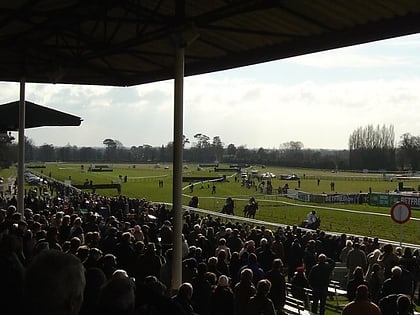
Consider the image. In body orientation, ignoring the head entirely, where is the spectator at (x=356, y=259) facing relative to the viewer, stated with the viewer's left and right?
facing away from the viewer

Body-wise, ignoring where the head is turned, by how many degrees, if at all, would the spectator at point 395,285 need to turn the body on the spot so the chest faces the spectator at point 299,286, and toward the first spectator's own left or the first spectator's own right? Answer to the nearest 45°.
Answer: approximately 45° to the first spectator's own left

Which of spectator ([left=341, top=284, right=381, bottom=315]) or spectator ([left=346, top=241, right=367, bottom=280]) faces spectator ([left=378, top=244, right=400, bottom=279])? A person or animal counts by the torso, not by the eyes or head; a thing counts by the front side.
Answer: spectator ([left=341, top=284, right=381, bottom=315])

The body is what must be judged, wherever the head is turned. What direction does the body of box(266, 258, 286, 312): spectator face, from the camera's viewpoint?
away from the camera

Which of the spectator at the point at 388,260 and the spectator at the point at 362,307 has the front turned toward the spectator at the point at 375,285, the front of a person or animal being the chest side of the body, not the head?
the spectator at the point at 362,307

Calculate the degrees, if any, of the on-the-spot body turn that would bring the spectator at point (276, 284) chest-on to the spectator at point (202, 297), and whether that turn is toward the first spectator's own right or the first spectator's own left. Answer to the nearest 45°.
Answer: approximately 135° to the first spectator's own left

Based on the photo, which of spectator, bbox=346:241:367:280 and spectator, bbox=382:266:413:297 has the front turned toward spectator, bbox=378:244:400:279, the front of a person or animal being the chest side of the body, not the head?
spectator, bbox=382:266:413:297

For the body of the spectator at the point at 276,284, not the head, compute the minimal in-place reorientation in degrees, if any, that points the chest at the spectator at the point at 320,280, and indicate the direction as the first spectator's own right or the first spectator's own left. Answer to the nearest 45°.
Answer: approximately 45° to the first spectator's own right

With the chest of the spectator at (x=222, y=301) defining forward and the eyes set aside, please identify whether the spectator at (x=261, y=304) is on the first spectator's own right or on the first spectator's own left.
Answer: on the first spectator's own right

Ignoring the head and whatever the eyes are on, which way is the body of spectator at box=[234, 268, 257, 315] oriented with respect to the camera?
away from the camera

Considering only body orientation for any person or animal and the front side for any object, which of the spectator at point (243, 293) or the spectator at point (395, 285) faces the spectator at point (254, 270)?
the spectator at point (243, 293)

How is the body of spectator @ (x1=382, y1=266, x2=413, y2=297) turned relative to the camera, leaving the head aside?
away from the camera

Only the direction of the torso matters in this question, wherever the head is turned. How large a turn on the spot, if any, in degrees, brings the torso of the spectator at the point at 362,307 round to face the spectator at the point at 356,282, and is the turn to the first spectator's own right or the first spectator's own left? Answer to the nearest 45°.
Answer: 0° — they already face them
